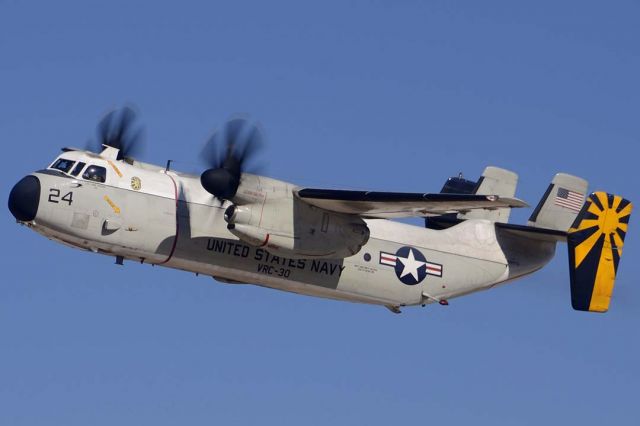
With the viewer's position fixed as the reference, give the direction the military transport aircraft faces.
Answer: facing the viewer and to the left of the viewer
